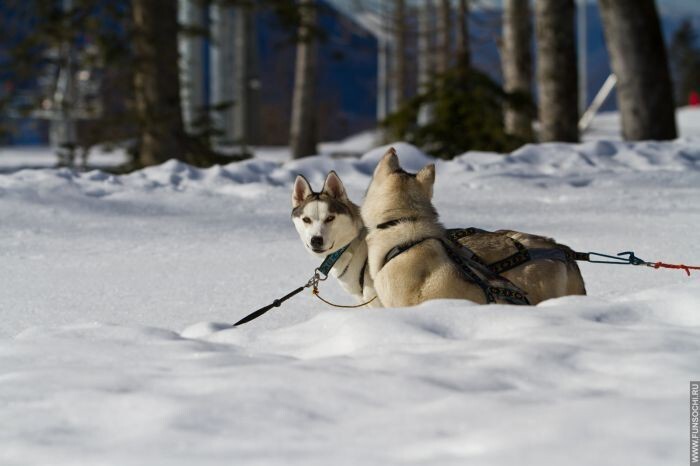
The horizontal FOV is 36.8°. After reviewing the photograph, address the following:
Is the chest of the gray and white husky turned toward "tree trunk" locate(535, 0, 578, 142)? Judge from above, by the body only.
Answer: no

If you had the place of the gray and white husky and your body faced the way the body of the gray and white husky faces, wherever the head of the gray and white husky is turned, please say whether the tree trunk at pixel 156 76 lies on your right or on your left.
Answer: on your right

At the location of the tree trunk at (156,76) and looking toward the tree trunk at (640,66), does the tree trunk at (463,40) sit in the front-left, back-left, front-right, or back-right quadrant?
front-left

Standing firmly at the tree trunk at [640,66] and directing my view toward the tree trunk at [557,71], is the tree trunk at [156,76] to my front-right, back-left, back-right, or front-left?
front-left

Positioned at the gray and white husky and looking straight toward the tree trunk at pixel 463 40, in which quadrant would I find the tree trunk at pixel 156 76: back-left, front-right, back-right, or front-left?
front-left

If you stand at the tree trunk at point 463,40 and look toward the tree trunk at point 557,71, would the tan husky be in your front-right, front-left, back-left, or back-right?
front-right

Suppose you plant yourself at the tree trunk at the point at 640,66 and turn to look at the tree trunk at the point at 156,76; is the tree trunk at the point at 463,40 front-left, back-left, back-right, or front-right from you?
front-right

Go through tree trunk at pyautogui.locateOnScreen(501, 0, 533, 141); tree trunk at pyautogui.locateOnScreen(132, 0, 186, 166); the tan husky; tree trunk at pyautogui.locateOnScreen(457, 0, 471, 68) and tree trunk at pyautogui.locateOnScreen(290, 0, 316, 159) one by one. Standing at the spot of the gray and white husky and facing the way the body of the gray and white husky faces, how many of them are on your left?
1

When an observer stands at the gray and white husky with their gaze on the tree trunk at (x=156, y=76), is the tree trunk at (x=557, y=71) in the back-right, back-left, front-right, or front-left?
front-right
